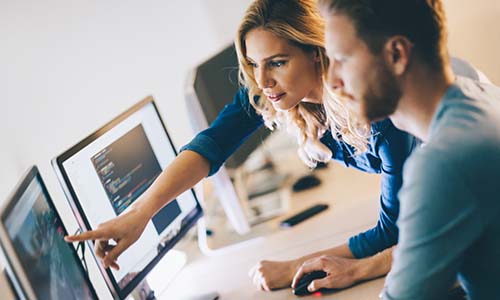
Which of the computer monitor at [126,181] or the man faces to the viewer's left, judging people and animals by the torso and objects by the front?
the man

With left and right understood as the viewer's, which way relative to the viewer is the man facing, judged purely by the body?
facing to the left of the viewer

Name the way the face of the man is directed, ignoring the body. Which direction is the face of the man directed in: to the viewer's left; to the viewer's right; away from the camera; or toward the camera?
to the viewer's left

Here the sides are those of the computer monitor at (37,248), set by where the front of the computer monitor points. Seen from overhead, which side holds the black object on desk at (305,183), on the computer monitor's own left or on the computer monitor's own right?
on the computer monitor's own left

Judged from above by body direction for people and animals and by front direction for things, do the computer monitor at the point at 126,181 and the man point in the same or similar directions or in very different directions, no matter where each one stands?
very different directions

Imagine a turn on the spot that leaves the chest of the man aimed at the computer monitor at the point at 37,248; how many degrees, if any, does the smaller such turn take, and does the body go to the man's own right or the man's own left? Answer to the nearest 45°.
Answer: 0° — they already face it

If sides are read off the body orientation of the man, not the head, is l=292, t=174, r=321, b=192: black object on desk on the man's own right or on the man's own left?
on the man's own right

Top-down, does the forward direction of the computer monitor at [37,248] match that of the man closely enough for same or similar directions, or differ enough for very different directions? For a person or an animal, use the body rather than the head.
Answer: very different directions
